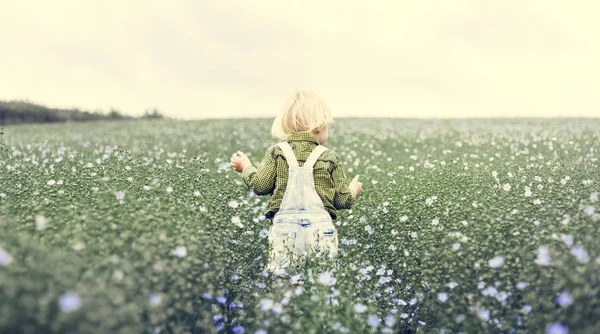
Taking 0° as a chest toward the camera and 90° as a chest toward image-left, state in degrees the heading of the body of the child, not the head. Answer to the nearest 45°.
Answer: approximately 180°

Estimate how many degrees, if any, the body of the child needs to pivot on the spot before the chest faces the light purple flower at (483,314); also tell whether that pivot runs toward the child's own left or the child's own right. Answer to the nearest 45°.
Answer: approximately 135° to the child's own right

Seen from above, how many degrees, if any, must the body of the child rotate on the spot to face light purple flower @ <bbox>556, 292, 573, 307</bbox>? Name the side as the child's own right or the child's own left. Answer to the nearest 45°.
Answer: approximately 135° to the child's own right

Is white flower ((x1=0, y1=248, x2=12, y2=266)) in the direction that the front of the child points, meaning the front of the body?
no

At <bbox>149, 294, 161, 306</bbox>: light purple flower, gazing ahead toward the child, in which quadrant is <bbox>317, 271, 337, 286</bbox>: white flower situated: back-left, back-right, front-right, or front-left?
front-right

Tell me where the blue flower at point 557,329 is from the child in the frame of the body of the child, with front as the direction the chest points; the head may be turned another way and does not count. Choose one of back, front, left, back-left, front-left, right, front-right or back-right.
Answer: back-right

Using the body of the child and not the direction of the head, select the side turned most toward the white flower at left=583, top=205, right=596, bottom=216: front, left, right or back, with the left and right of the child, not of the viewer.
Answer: right

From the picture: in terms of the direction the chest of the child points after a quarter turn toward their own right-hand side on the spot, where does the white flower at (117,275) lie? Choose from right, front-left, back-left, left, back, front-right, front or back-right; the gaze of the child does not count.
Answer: back-right

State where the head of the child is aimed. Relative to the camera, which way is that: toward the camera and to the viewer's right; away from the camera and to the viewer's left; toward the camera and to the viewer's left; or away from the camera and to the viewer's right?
away from the camera and to the viewer's right

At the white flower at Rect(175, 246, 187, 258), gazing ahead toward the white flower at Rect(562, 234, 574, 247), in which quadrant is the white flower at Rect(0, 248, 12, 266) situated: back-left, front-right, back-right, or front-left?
back-right

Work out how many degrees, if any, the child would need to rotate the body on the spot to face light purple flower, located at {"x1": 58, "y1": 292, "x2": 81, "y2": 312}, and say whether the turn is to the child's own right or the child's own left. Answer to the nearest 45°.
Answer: approximately 135° to the child's own left

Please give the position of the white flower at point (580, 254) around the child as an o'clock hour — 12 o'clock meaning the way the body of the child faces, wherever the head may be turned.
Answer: The white flower is roughly at 4 o'clock from the child.
